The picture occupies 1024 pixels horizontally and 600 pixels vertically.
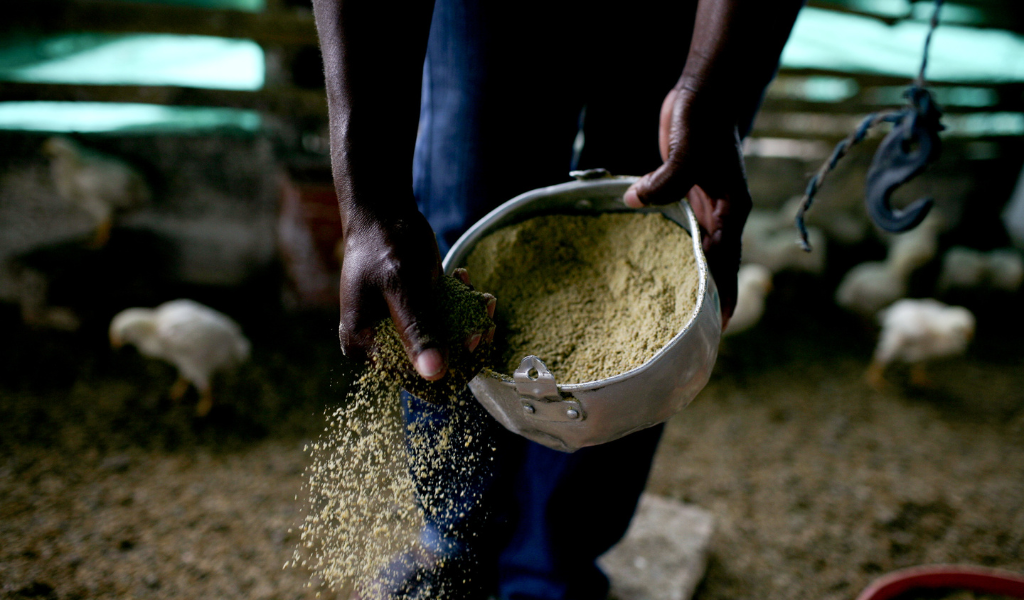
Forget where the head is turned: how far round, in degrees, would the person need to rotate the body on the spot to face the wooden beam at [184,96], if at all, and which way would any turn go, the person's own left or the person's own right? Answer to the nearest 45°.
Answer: approximately 135° to the person's own right

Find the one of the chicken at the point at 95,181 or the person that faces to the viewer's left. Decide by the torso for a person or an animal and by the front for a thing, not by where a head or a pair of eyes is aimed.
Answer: the chicken

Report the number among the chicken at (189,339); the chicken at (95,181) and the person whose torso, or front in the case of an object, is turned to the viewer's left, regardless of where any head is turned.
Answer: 2

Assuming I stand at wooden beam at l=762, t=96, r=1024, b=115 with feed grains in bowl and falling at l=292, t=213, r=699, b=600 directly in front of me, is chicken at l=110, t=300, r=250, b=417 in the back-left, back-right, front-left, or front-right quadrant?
front-right

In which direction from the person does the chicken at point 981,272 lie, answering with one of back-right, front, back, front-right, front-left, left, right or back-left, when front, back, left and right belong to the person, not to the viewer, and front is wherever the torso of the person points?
back-left

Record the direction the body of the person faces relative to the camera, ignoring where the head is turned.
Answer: toward the camera

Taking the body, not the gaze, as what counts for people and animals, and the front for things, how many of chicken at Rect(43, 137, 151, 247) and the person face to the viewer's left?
1

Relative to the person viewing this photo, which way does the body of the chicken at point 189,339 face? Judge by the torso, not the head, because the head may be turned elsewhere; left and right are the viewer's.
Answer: facing to the left of the viewer

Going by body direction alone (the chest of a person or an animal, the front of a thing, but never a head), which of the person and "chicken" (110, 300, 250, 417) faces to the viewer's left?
the chicken

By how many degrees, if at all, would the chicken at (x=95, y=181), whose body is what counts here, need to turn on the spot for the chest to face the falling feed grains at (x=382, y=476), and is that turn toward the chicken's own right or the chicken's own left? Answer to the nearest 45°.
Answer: approximately 90° to the chicken's own left

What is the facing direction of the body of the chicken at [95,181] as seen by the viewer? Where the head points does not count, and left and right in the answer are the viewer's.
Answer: facing to the left of the viewer
